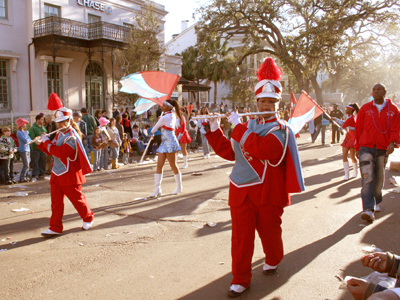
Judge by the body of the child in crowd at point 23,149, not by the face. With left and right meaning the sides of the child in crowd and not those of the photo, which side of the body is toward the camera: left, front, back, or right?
right

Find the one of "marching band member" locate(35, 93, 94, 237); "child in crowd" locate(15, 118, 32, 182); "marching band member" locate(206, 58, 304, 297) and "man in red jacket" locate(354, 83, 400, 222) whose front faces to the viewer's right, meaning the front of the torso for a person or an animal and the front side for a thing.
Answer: the child in crowd

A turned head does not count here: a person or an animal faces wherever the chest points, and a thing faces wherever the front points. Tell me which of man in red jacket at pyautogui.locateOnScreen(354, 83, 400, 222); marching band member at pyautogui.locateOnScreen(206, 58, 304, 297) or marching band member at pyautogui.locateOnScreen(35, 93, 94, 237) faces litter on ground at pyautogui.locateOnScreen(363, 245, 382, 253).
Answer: the man in red jacket

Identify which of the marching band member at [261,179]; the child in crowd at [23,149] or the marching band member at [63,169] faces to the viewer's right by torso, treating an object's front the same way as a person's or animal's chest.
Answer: the child in crowd

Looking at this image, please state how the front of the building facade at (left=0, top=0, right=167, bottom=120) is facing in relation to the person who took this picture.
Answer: facing the viewer and to the right of the viewer

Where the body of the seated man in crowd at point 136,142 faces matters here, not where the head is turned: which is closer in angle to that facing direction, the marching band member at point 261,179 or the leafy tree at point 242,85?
the marching band member

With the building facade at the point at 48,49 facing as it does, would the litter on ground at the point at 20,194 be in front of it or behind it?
in front

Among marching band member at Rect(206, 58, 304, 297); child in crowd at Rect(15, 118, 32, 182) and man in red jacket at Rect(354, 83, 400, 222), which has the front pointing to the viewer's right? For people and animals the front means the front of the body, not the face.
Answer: the child in crowd
